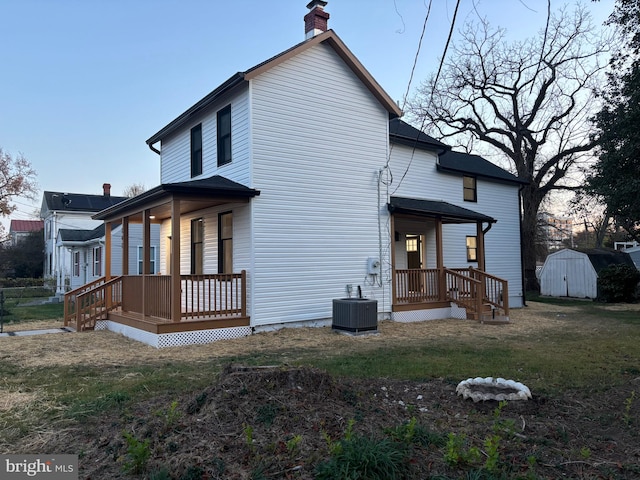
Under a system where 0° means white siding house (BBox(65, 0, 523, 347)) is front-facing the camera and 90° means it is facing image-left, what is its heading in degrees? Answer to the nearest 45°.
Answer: approximately 45°

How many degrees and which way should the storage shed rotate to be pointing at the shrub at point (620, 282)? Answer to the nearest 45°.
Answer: approximately 90° to its left

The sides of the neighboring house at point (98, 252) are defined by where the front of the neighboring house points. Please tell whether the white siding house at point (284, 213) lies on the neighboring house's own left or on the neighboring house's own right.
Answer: on the neighboring house's own left

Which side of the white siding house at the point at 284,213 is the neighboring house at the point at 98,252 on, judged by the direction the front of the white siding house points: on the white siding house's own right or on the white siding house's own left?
on the white siding house's own right

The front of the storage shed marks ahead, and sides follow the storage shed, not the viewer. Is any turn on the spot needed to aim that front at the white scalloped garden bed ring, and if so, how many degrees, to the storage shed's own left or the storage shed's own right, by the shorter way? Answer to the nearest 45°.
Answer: approximately 45° to the storage shed's own left

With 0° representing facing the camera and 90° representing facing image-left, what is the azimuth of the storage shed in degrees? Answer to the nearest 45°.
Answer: approximately 45°

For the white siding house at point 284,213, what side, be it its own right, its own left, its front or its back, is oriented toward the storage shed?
back

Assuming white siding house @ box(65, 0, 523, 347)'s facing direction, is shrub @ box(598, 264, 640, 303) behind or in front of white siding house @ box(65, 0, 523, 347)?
behind

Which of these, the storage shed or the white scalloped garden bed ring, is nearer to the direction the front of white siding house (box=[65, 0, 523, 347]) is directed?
the white scalloped garden bed ring

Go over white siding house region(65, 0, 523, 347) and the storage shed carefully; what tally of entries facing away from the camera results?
0
